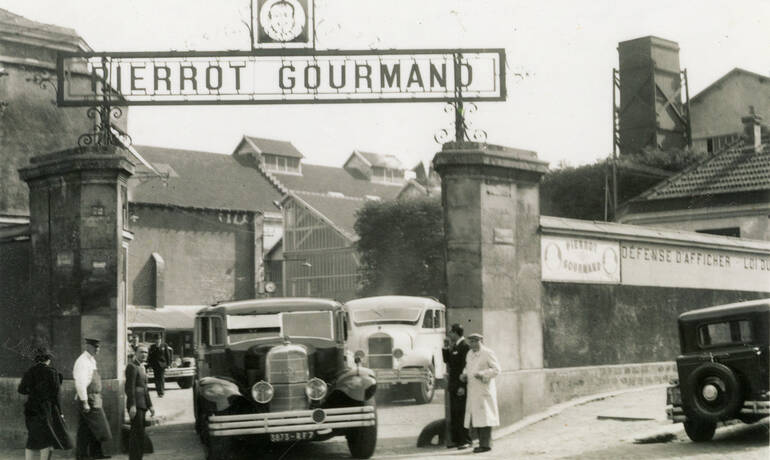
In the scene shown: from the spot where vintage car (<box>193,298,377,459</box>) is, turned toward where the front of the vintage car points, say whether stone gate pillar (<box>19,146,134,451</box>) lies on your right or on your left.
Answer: on your right

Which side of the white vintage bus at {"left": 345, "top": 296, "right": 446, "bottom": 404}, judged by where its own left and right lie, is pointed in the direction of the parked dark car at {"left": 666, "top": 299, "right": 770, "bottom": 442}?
left

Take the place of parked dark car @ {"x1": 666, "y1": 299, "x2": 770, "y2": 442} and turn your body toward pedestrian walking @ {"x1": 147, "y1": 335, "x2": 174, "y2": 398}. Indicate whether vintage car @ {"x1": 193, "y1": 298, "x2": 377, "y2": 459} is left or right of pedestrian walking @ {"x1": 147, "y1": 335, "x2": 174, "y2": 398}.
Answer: left

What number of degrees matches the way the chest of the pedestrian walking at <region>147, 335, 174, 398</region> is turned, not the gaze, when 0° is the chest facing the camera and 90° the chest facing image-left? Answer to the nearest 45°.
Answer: approximately 0°

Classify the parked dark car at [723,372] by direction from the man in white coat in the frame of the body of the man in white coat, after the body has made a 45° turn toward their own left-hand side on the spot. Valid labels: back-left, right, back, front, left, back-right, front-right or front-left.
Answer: left

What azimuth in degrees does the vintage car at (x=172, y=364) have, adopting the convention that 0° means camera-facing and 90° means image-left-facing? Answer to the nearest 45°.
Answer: approximately 315°

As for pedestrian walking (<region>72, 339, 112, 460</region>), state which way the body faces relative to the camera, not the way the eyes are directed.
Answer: to the viewer's right

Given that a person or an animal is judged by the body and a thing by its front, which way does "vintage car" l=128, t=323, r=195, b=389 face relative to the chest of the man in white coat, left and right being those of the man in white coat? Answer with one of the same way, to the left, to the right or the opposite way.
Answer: to the left

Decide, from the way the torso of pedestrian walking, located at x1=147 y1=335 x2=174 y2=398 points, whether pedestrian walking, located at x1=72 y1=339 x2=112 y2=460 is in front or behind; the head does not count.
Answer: in front

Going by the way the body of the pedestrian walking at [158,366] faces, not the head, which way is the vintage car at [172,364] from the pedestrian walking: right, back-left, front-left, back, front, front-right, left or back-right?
back

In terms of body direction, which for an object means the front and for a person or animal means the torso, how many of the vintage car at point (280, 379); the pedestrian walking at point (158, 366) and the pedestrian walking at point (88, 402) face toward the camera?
2

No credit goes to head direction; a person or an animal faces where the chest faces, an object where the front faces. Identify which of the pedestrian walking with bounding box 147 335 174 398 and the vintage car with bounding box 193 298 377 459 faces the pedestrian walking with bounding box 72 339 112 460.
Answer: the pedestrian walking with bounding box 147 335 174 398

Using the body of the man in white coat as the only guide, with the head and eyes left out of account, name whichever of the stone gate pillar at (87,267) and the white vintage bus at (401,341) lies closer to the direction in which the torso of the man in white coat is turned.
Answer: the stone gate pillar
